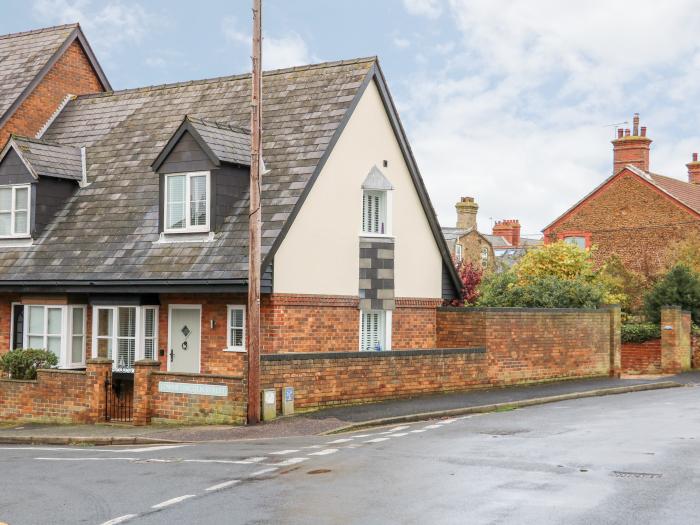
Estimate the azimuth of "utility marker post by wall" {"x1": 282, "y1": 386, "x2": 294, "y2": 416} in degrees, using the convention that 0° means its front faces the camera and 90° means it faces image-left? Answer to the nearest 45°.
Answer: approximately 315°

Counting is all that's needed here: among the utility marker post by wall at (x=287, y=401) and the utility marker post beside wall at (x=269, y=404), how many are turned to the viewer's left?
0

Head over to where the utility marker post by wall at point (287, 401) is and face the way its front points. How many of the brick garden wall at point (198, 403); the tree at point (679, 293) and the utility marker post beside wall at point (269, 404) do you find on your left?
1

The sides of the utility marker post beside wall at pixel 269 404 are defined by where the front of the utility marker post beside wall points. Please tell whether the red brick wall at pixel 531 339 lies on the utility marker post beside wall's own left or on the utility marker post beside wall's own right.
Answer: on the utility marker post beside wall's own left

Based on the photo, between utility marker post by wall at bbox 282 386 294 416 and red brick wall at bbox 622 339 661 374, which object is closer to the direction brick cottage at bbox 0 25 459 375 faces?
the utility marker post by wall

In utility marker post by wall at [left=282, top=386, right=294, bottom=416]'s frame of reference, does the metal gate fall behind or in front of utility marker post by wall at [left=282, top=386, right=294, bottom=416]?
behind

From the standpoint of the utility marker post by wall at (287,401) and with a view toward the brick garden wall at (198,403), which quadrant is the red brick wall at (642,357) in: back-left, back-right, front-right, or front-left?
back-right

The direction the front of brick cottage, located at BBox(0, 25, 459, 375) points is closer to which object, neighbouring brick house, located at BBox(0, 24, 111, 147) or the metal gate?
the metal gate
